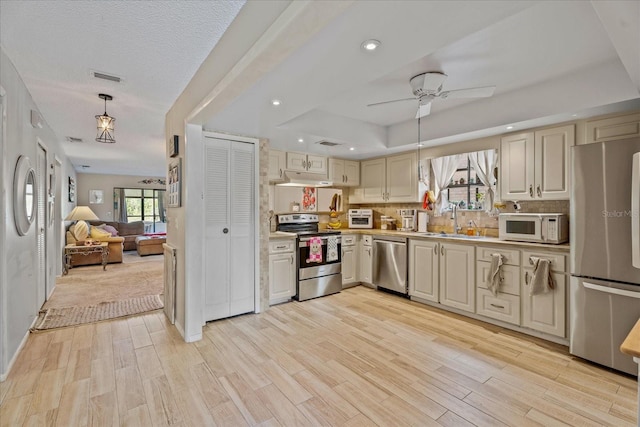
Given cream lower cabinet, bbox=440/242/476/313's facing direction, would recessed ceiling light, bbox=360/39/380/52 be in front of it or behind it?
in front

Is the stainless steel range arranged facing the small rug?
no

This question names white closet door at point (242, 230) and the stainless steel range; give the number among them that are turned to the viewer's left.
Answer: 0

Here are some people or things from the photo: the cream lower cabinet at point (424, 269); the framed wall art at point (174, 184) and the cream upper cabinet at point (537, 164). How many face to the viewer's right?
0

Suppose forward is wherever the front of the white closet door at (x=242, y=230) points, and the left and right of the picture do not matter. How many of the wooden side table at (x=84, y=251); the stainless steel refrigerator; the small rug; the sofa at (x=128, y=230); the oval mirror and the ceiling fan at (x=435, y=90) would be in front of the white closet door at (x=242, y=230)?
2

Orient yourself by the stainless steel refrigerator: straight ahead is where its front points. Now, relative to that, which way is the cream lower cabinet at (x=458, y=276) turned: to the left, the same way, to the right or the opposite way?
the same way

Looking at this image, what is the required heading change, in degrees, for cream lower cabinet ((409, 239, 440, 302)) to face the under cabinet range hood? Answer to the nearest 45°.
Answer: approximately 45° to its right

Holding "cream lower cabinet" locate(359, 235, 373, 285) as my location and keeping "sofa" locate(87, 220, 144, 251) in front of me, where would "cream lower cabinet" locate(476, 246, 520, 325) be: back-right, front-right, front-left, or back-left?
back-left

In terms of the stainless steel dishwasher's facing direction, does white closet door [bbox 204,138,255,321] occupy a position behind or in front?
in front

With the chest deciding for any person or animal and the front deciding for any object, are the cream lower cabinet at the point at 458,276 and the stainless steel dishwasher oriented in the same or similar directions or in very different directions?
same or similar directions

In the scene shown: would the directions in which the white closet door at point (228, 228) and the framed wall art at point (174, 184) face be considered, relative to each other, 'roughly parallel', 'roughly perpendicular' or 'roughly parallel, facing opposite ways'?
roughly perpendicular

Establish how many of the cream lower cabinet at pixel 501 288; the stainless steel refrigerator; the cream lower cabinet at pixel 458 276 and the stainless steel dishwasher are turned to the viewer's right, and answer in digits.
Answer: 0

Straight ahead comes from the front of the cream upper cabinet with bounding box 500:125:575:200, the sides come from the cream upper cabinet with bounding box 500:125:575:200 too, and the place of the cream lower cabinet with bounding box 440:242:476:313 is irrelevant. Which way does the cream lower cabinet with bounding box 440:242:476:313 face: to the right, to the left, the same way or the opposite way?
the same way

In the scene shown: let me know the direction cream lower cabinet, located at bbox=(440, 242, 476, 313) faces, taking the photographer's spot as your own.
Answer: facing the viewer and to the left of the viewer
